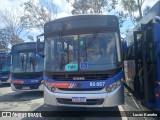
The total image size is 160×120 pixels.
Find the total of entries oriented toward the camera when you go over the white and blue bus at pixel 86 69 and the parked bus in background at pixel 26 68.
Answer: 2

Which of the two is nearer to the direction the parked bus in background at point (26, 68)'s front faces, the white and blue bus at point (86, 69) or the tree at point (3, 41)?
the white and blue bus

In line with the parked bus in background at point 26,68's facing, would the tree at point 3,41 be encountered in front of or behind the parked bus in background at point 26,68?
behind

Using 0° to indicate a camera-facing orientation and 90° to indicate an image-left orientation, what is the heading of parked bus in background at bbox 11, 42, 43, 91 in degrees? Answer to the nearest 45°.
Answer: approximately 0°

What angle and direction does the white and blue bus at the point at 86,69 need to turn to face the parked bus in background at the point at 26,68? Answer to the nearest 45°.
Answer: approximately 135° to its right

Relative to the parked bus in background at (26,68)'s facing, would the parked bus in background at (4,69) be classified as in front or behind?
behind

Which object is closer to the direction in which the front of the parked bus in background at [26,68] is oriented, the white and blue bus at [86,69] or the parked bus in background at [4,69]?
the white and blue bus
